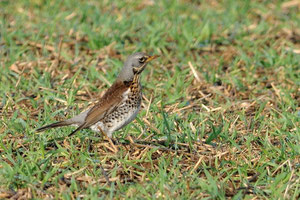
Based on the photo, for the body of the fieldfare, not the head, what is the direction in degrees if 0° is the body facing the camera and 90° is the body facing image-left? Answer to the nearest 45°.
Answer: approximately 270°
